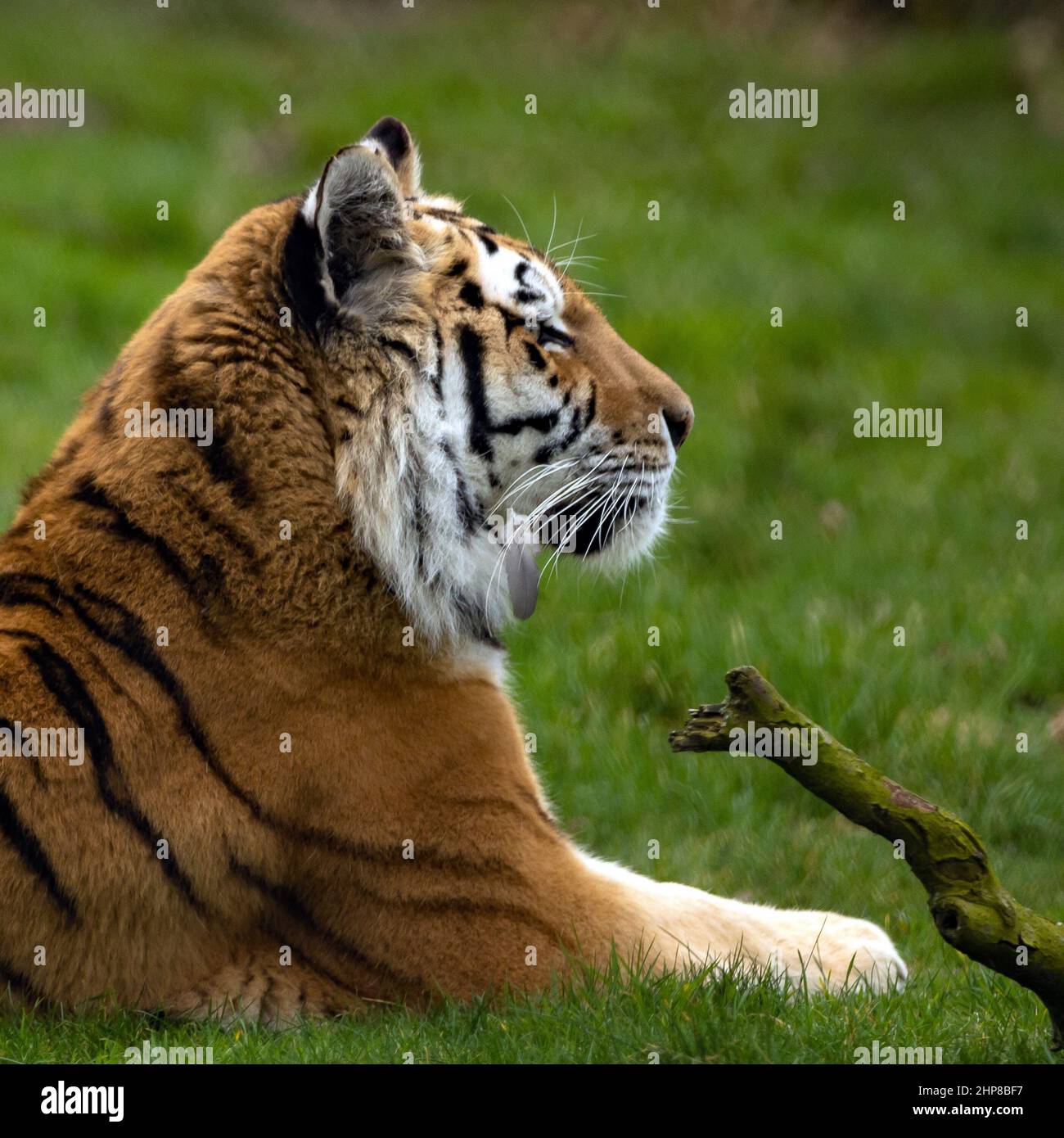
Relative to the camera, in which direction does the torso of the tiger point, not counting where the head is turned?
to the viewer's right

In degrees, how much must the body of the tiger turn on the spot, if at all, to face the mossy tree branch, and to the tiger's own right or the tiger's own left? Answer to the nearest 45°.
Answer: approximately 45° to the tiger's own right
